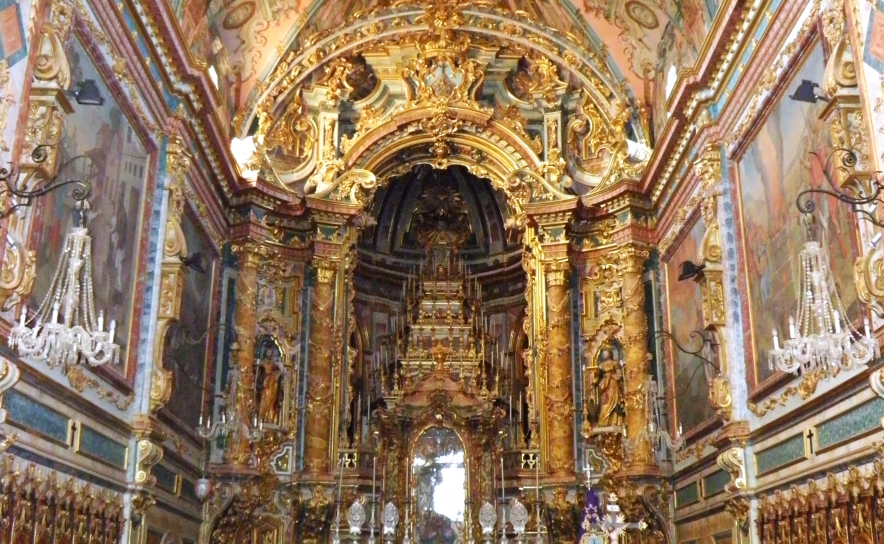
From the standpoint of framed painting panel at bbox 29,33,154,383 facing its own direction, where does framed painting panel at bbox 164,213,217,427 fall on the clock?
framed painting panel at bbox 164,213,217,427 is roughly at 8 o'clock from framed painting panel at bbox 29,33,154,383.

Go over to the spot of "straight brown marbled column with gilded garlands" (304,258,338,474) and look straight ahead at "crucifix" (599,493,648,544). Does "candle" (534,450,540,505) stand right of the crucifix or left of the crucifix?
left

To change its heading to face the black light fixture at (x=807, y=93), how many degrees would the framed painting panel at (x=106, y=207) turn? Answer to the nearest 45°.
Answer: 0° — it already faces it

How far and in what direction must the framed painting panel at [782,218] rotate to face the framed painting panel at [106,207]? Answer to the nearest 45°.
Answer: approximately 45° to its right

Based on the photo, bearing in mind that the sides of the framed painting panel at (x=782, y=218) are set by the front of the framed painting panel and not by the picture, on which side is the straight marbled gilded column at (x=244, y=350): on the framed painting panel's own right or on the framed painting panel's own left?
on the framed painting panel's own right

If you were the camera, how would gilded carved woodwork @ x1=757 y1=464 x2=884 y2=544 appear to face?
facing the viewer and to the left of the viewer

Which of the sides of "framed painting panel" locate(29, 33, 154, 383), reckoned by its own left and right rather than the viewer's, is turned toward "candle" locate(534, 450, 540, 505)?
left

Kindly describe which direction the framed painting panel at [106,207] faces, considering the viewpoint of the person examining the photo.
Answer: facing the viewer and to the right of the viewer

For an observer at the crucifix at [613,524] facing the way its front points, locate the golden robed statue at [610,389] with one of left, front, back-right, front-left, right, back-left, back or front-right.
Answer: back

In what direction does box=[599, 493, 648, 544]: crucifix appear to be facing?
toward the camera

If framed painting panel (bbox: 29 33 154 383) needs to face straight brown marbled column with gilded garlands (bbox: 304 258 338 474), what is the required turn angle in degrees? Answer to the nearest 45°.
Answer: approximately 90° to its left

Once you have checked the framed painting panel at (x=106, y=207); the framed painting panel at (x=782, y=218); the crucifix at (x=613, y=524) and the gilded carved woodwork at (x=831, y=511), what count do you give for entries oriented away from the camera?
0
